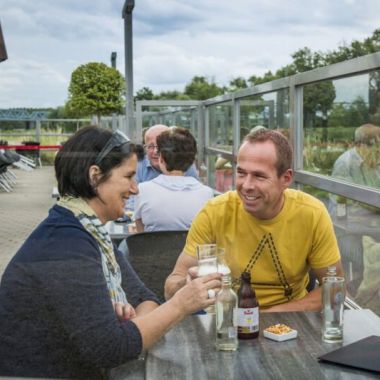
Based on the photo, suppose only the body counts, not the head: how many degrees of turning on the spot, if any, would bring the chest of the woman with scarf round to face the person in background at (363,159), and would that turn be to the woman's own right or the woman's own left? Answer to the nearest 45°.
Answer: approximately 45° to the woman's own left

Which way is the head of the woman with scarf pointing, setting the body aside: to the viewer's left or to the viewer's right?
to the viewer's right

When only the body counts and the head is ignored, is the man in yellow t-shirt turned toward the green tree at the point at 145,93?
no

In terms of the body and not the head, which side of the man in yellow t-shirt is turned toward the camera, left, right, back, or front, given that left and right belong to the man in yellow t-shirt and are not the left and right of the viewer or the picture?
front

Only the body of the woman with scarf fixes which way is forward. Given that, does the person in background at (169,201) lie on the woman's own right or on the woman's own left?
on the woman's own left

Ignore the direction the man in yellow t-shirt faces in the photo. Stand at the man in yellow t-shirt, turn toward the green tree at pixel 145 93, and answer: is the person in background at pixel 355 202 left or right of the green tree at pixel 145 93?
right

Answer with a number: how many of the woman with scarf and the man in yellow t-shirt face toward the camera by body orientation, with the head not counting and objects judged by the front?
1

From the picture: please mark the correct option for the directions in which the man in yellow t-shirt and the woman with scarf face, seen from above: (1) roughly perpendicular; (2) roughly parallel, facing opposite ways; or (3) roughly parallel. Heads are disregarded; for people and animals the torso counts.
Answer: roughly perpendicular

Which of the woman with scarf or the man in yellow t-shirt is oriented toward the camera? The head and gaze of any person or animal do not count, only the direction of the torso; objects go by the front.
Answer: the man in yellow t-shirt

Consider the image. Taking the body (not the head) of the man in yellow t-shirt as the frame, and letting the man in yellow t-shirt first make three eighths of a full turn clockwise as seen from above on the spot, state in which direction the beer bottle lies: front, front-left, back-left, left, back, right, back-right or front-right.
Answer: back-left

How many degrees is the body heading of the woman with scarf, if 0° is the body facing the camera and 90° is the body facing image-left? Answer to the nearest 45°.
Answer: approximately 270°

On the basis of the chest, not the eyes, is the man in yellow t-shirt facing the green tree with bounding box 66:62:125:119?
no

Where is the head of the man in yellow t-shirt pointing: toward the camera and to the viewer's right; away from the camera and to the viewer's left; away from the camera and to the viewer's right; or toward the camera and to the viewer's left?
toward the camera and to the viewer's left

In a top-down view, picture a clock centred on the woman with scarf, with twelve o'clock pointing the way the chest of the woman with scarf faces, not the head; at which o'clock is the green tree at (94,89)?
The green tree is roughly at 9 o'clock from the woman with scarf.

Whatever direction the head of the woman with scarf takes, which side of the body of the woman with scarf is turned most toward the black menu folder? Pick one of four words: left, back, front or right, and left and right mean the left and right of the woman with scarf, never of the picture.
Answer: front
